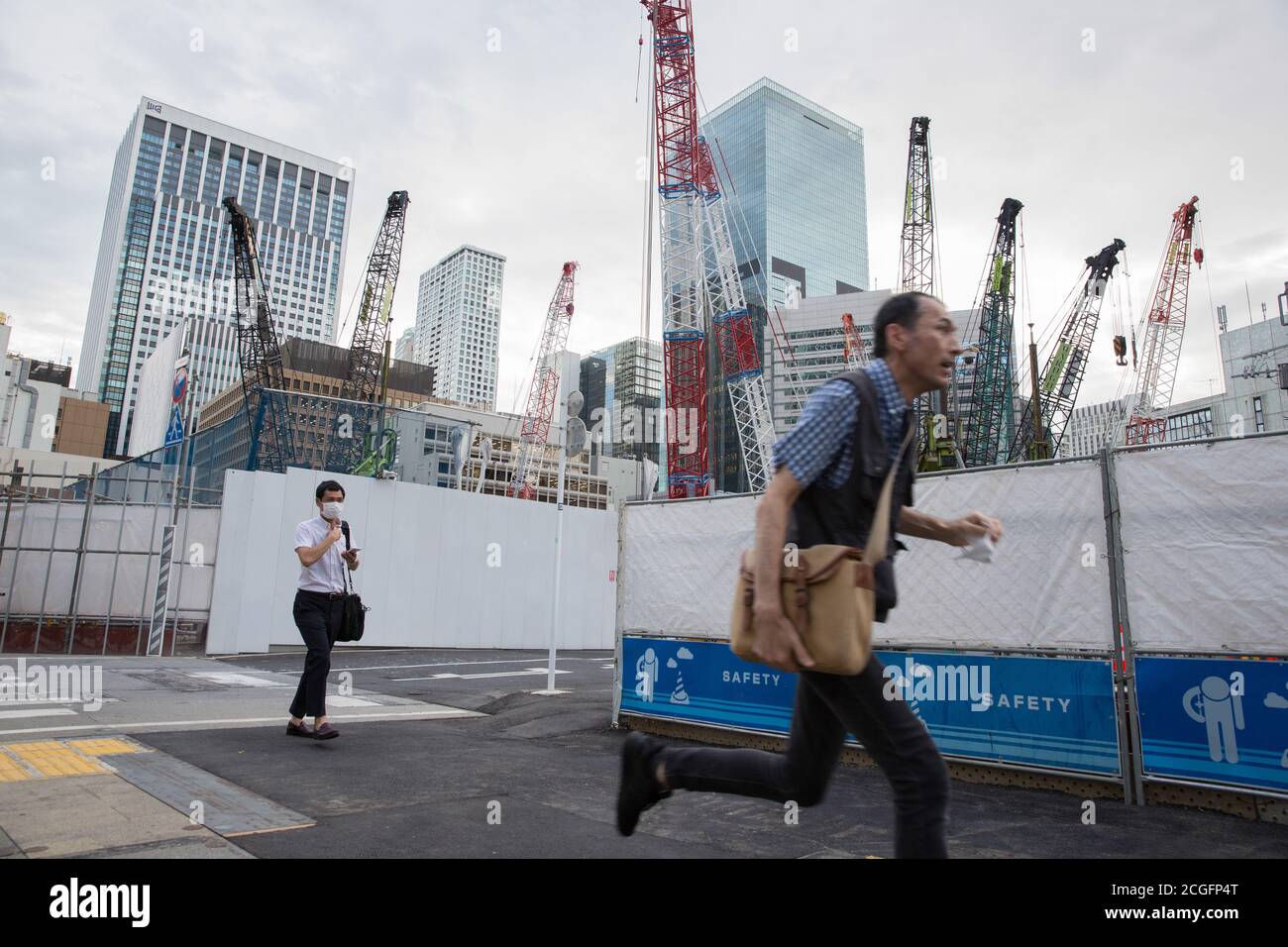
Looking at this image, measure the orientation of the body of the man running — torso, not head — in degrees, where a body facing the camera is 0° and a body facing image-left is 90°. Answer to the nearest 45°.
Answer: approximately 270°

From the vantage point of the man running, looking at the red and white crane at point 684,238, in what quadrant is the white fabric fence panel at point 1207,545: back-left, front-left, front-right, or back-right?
front-right

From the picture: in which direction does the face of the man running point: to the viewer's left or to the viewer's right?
to the viewer's right

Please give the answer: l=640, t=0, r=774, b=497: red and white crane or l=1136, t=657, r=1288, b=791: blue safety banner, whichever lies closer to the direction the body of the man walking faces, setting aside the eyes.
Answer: the blue safety banner

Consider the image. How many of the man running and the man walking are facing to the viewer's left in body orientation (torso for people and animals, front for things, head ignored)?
0

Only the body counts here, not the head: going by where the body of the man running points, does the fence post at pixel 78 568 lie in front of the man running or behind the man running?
behind

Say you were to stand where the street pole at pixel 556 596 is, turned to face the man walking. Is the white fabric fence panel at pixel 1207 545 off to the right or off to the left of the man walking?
left

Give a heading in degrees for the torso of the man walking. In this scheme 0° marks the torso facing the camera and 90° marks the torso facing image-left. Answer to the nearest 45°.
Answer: approximately 315°

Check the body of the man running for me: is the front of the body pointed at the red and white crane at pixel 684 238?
no

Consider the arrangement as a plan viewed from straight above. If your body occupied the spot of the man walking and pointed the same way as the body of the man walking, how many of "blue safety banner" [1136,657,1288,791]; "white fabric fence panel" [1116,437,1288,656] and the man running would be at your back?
0

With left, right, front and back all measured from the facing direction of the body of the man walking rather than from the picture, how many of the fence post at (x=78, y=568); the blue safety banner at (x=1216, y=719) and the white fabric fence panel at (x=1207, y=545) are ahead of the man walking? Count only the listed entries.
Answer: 2
